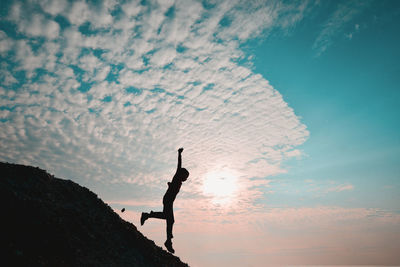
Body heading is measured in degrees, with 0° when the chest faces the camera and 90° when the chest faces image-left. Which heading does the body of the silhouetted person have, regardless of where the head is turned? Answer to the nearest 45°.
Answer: approximately 270°
